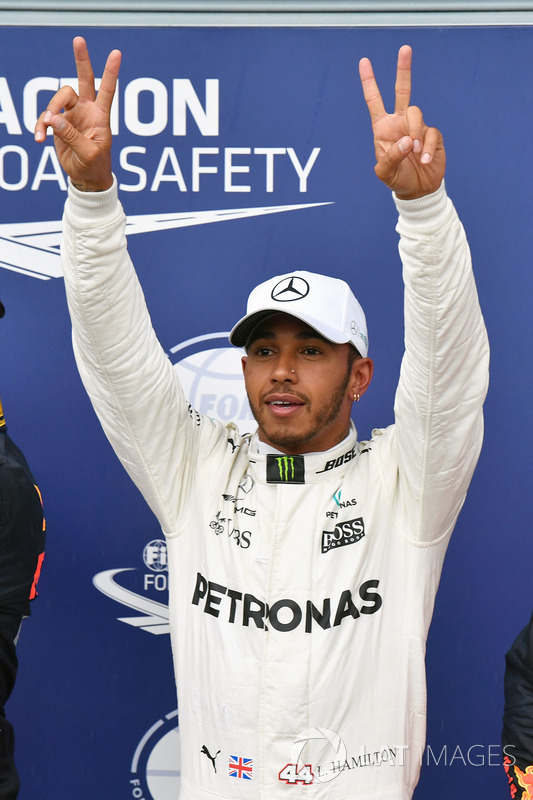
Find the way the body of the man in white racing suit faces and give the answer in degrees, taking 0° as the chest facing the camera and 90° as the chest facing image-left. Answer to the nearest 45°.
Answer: approximately 0°
